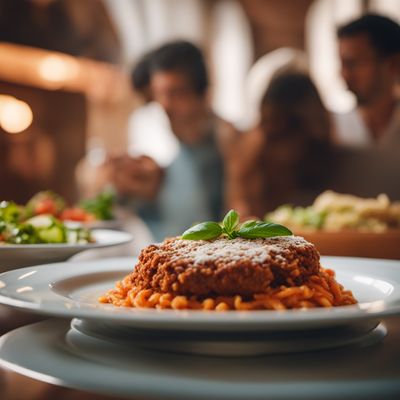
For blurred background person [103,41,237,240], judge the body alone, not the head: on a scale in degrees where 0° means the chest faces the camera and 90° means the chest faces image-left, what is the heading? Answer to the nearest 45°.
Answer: approximately 45°

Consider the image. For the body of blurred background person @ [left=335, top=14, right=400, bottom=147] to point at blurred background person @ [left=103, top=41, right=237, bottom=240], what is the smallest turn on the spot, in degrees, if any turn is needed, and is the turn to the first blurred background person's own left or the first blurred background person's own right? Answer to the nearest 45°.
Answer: approximately 45° to the first blurred background person's own right

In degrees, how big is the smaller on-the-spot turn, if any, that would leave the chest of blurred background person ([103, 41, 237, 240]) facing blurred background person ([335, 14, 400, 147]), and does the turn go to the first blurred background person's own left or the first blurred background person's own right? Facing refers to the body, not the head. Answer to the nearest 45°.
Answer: approximately 90° to the first blurred background person's own left

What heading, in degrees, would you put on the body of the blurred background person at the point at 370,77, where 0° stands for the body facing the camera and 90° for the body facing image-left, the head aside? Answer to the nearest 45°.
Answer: approximately 45°

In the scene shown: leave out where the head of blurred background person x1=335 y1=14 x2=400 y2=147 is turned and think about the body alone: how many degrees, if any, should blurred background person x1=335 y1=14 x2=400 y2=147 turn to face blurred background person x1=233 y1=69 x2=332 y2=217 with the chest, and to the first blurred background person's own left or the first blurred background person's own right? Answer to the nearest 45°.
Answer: approximately 45° to the first blurred background person's own right
